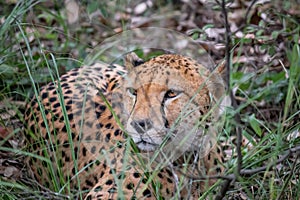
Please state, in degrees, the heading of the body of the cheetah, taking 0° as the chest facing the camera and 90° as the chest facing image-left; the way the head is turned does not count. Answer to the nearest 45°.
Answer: approximately 315°
